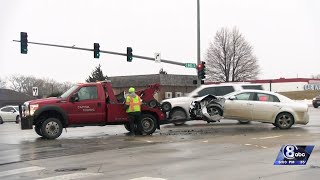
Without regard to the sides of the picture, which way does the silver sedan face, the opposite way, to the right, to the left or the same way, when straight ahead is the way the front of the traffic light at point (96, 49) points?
to the right

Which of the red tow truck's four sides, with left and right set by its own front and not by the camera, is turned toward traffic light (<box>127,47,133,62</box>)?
right

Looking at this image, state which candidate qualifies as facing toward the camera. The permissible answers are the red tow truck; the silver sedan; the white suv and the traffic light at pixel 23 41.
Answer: the traffic light

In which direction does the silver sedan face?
to the viewer's left

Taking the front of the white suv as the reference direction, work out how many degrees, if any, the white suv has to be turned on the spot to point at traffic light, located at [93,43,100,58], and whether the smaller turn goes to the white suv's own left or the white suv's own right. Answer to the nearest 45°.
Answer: approximately 45° to the white suv's own right

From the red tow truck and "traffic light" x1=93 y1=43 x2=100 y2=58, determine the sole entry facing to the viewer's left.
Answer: the red tow truck

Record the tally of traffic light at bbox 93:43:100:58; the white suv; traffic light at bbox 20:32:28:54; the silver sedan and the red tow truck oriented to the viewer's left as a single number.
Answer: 3

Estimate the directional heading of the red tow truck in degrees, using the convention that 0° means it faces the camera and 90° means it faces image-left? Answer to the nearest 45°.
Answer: approximately 90°

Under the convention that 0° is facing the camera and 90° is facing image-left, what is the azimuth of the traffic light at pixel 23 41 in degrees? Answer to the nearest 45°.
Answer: approximately 0°

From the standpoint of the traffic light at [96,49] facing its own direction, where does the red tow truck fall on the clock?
The red tow truck is roughly at 12 o'clock from the traffic light.

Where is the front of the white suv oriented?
to the viewer's left

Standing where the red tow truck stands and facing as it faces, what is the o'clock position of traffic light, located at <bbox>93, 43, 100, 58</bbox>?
The traffic light is roughly at 3 o'clock from the red tow truck.

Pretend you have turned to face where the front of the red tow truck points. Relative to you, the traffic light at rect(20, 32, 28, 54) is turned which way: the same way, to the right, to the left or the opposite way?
to the left

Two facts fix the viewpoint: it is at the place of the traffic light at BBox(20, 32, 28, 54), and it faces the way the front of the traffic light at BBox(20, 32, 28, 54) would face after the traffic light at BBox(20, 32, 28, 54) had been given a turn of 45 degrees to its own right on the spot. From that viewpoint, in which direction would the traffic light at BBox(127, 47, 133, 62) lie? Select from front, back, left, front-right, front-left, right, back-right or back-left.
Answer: back-left
